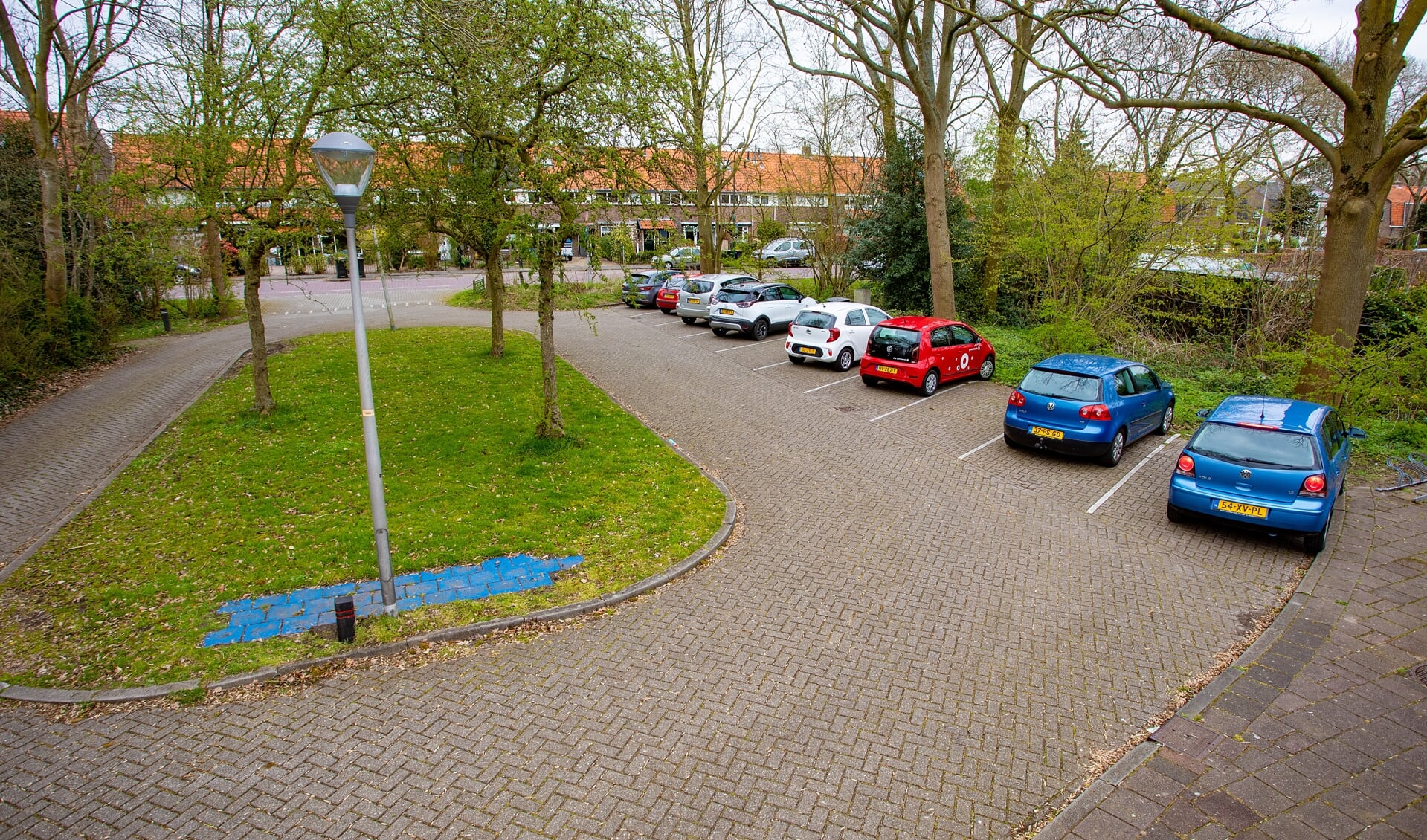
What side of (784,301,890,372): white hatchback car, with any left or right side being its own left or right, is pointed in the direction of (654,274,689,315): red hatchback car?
left

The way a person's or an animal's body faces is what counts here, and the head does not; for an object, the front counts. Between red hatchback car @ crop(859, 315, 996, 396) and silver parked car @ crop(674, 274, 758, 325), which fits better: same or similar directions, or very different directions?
same or similar directions

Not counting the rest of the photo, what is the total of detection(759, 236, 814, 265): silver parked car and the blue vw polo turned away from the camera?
1

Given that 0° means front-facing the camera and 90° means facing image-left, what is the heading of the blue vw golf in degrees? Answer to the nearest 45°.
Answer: approximately 225°

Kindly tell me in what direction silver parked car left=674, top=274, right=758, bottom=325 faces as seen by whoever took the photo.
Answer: facing away from the viewer and to the right of the viewer

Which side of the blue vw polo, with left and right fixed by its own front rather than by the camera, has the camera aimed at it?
back

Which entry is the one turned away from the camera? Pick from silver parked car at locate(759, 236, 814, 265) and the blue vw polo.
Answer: the blue vw polo

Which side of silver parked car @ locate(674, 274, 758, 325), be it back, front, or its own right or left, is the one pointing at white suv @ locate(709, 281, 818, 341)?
right

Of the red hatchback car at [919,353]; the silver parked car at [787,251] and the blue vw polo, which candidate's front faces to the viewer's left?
the silver parked car

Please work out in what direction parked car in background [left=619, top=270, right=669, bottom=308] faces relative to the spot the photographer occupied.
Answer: facing away from the viewer and to the right of the viewer

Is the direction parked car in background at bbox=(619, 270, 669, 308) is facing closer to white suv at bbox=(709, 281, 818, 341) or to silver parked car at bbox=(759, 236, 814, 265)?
the silver parked car

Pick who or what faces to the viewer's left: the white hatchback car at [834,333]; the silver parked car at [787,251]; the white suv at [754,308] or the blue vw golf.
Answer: the silver parked car

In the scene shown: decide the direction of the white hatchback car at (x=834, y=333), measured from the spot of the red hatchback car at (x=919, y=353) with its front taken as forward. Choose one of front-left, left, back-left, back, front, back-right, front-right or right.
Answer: left

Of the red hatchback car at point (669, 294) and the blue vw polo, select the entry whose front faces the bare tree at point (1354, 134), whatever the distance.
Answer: the blue vw polo

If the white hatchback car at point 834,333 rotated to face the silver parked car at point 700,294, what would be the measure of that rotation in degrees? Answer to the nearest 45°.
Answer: approximately 90° to its left

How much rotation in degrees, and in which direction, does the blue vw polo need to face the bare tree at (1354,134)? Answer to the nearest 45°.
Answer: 0° — it already faces it

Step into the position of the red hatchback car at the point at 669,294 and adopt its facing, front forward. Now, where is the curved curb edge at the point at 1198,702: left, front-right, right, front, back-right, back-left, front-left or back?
back-right

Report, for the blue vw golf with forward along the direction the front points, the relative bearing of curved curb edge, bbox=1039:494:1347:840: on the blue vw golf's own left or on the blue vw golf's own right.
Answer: on the blue vw golf's own right

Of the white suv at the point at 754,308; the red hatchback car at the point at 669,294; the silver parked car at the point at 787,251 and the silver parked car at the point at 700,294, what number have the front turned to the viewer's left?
1

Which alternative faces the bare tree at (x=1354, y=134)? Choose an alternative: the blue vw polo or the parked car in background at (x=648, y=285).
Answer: the blue vw polo
